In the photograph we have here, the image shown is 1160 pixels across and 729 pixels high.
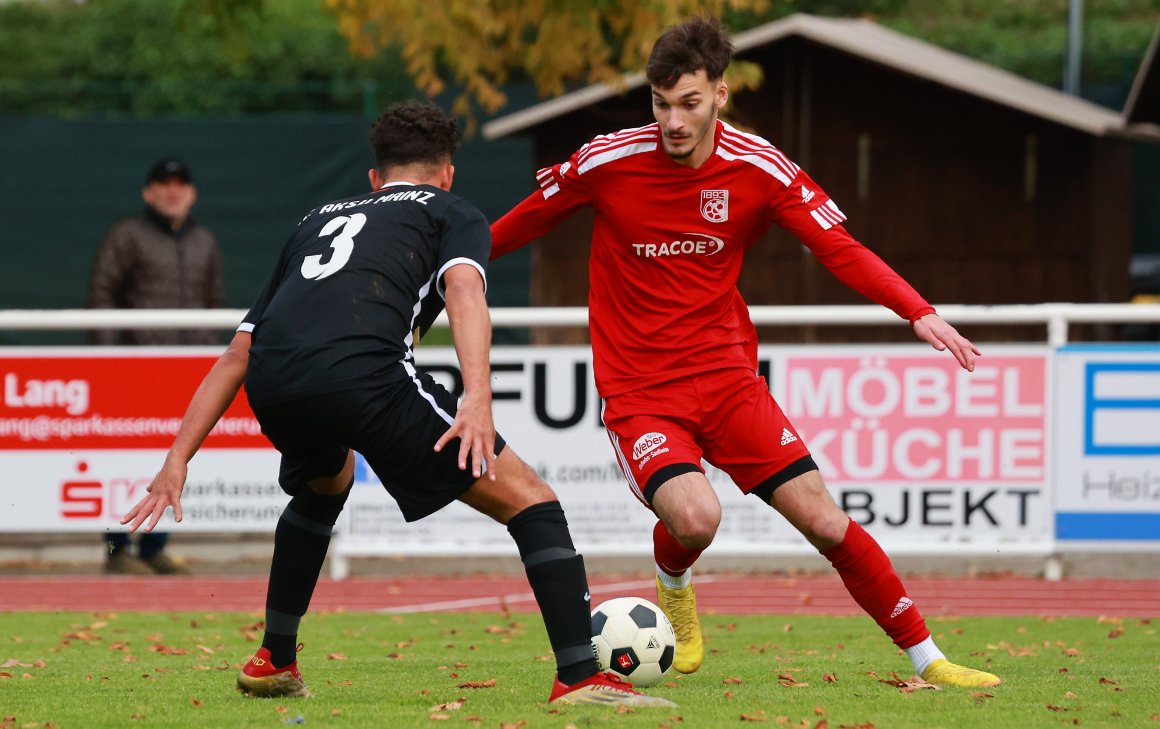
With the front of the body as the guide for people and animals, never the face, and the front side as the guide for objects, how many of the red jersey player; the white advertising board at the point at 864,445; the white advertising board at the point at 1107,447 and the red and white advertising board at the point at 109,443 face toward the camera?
4

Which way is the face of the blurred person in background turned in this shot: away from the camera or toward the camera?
toward the camera

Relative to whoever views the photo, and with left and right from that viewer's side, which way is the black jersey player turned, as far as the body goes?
facing away from the viewer and to the right of the viewer

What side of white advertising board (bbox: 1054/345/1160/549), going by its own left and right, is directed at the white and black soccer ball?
front

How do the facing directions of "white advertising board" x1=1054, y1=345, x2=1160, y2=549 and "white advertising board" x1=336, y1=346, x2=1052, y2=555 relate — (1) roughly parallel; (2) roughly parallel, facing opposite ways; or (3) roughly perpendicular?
roughly parallel

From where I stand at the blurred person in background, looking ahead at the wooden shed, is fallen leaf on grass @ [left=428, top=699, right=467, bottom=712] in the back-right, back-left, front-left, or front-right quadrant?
back-right

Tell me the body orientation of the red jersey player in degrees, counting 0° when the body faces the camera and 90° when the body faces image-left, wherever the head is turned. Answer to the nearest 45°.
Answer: approximately 0°

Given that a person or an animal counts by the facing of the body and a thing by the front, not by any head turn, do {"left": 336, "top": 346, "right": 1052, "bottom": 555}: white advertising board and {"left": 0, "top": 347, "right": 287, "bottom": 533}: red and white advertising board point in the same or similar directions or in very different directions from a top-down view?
same or similar directions

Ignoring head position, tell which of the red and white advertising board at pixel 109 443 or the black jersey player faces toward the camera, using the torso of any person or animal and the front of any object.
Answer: the red and white advertising board

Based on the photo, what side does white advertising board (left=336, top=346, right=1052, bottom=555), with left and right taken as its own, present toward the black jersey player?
front

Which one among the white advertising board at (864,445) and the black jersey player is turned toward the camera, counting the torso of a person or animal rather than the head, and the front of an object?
the white advertising board

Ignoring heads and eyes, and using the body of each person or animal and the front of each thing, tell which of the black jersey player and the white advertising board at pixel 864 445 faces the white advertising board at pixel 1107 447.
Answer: the black jersey player

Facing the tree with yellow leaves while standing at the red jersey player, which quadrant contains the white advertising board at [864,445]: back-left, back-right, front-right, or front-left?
front-right

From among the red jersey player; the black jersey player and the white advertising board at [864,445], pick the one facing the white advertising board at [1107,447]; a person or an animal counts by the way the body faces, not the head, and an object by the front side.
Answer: the black jersey player

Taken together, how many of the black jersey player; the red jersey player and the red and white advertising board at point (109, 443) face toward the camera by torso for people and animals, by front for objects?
2

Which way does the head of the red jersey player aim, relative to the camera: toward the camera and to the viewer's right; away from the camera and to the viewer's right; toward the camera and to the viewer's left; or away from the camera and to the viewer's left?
toward the camera and to the viewer's left

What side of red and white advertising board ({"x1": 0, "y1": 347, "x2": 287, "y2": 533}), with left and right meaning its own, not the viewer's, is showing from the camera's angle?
front

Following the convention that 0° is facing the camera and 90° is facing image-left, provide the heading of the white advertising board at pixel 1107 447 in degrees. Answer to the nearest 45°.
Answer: approximately 0°

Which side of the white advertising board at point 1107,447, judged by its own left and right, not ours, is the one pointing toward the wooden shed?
back

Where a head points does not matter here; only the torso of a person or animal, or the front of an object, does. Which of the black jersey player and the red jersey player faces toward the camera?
the red jersey player
